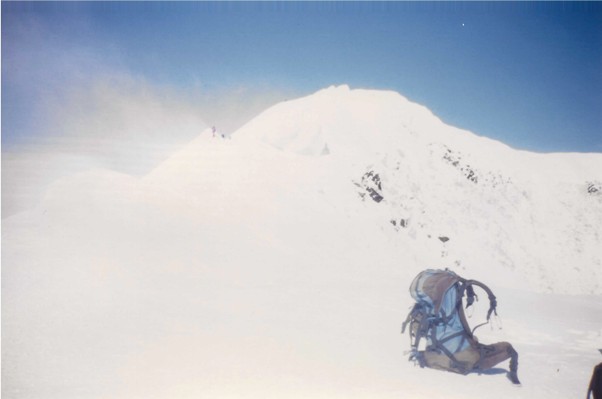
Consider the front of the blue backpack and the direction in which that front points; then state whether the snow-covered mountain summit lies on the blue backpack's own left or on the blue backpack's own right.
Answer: on the blue backpack's own right
